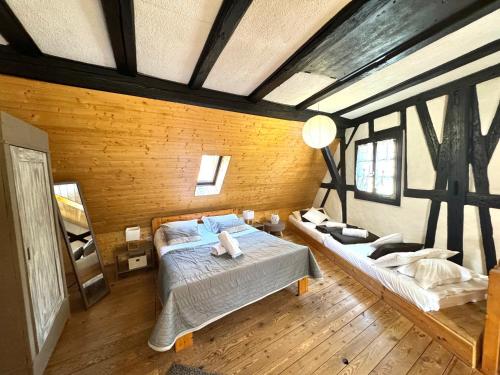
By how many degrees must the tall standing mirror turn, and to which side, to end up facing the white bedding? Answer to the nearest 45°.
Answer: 0° — it already faces it

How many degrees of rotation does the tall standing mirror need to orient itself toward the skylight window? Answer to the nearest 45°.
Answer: approximately 45° to its left

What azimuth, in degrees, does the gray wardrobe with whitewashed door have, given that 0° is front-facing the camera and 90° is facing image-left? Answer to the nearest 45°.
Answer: approximately 315°

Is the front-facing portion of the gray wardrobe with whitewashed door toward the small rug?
yes

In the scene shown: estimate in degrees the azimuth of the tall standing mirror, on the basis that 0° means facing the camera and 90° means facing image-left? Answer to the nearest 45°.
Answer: approximately 315°

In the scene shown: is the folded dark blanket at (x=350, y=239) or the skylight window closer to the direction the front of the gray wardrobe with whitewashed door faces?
the folded dark blanket

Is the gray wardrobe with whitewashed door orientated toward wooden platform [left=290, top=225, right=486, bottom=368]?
yes

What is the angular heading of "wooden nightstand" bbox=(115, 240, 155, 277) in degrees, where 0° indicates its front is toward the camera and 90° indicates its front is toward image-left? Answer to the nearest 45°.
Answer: approximately 315°
